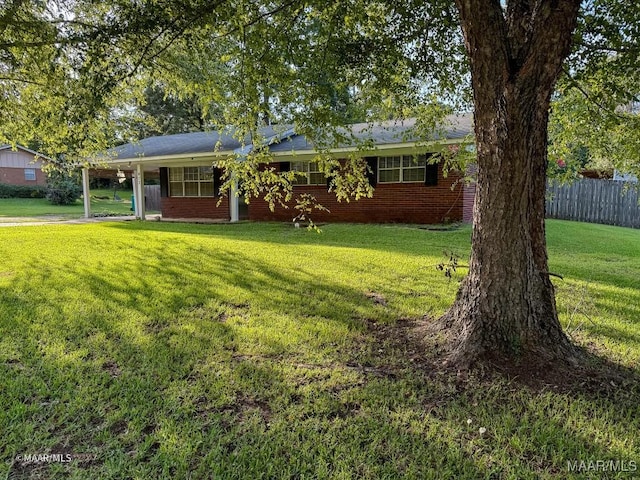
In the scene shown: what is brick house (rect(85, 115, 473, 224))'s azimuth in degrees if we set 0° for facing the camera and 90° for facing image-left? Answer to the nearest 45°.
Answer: approximately 0°

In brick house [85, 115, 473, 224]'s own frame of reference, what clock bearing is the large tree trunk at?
The large tree trunk is roughly at 12 o'clock from the brick house.

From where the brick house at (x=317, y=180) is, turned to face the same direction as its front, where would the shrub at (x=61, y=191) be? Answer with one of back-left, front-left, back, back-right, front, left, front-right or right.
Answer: back-right

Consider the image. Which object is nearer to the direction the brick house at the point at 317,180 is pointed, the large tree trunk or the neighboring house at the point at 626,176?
the large tree trunk

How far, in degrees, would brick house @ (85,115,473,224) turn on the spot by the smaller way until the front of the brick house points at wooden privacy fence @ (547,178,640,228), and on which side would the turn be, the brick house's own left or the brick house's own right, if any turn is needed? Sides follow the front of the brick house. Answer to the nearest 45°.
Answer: approximately 90° to the brick house's own left

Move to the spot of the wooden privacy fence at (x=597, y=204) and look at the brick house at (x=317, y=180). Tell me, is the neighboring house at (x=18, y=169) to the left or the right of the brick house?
right

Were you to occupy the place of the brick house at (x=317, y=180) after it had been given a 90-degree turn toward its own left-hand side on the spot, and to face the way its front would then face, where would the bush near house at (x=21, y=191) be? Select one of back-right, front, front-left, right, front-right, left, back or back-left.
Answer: back-left
